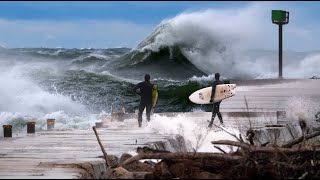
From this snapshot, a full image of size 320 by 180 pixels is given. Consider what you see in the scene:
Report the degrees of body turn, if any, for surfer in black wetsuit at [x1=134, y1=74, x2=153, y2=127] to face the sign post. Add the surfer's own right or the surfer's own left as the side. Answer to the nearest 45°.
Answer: approximately 45° to the surfer's own right

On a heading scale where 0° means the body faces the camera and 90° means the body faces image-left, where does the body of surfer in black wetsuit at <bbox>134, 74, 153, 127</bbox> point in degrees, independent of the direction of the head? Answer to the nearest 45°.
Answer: approximately 180°

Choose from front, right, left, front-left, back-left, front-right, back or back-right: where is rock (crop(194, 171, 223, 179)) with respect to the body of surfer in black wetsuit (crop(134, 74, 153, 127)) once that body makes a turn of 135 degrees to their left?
front-left

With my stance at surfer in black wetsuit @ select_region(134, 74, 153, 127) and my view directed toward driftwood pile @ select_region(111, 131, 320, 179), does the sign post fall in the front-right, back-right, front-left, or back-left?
back-left

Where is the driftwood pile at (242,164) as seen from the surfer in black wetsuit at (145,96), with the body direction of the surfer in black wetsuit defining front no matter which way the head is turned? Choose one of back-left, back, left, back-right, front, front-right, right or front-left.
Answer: back

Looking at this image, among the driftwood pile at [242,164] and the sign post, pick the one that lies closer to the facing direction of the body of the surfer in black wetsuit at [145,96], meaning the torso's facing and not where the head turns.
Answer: the sign post
